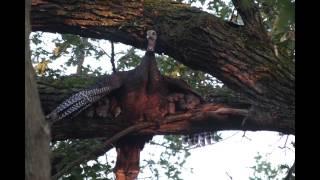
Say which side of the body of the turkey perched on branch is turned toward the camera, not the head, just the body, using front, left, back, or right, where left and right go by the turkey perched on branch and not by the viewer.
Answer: front
